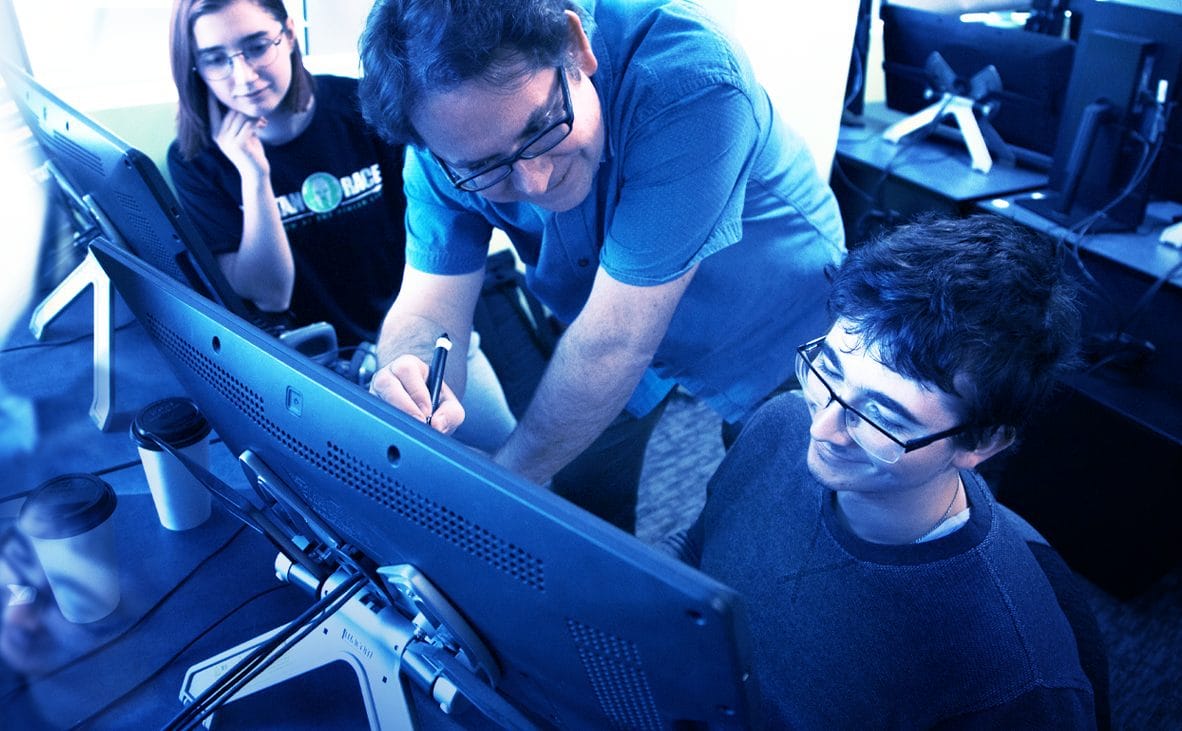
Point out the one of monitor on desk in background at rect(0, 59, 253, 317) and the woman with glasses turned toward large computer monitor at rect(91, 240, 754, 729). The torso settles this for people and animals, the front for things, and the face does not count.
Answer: the woman with glasses

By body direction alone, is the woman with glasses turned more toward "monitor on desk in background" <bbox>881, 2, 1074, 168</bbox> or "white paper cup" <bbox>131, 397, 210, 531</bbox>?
the white paper cup

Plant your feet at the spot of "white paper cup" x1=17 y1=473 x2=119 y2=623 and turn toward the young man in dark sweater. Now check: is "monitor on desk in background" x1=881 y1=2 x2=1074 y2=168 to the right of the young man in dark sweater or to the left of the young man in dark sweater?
left

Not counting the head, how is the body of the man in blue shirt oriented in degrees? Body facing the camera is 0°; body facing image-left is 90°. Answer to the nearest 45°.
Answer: approximately 45°

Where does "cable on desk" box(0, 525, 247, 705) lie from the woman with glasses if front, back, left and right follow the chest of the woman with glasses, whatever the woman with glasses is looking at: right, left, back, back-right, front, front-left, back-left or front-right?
front

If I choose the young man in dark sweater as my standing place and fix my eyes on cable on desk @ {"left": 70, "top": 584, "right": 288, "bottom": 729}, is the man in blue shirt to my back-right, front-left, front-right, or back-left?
front-right

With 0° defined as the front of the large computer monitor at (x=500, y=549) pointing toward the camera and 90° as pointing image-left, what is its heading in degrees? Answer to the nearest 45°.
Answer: approximately 225°

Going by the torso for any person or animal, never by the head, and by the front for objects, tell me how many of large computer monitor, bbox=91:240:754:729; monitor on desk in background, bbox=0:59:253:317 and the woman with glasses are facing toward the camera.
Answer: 1

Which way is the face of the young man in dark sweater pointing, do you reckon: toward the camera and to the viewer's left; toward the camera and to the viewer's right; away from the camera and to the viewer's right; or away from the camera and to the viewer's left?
toward the camera and to the viewer's left

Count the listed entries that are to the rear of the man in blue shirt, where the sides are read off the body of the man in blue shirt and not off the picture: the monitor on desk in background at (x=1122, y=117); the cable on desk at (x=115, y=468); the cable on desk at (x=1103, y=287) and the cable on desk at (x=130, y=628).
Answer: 2

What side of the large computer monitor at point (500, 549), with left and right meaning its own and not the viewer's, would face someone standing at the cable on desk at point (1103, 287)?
front

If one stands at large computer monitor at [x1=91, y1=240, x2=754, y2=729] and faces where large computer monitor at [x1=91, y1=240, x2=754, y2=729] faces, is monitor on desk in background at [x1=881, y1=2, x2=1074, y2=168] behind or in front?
in front

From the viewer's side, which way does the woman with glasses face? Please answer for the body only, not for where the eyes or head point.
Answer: toward the camera

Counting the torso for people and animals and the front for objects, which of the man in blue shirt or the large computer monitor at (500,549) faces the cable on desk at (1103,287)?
the large computer monitor
